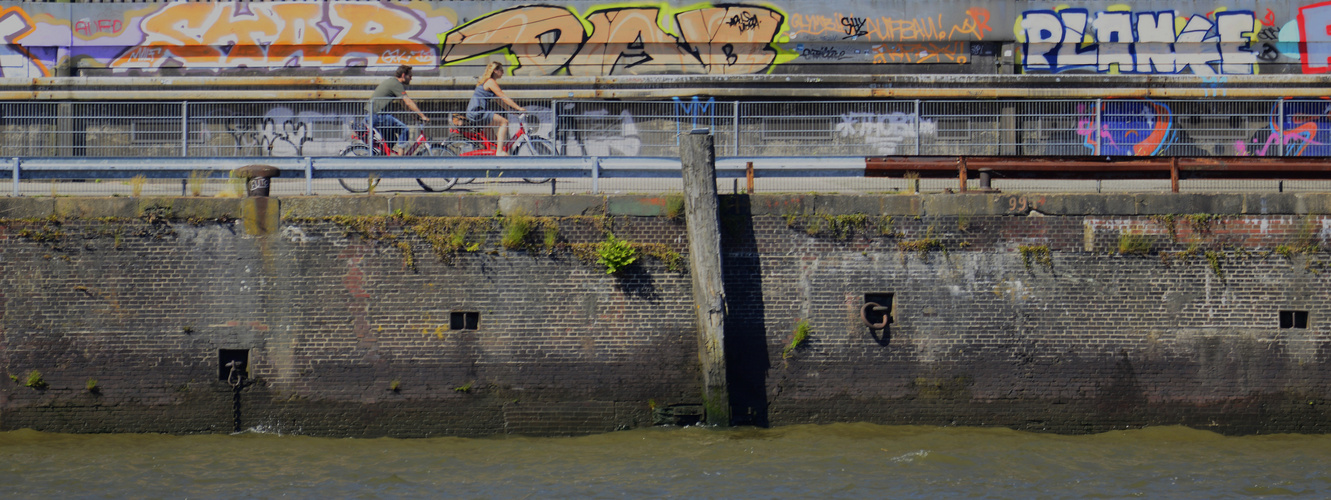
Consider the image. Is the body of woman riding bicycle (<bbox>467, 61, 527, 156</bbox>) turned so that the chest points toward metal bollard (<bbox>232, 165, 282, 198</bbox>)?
no

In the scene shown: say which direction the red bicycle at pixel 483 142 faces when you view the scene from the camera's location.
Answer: facing to the right of the viewer

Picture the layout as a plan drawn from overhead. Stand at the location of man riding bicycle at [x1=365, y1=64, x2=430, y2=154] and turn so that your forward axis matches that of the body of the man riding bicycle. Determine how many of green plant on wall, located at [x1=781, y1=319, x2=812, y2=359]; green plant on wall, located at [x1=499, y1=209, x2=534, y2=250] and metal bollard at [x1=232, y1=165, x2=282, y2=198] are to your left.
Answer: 0

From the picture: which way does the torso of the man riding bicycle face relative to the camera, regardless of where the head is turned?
to the viewer's right

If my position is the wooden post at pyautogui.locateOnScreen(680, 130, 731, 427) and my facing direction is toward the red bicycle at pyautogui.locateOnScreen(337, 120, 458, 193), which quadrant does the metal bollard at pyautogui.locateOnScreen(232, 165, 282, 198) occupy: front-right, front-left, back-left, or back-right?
front-left

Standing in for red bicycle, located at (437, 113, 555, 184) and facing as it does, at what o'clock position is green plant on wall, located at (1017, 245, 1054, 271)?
The green plant on wall is roughly at 1 o'clock from the red bicycle.

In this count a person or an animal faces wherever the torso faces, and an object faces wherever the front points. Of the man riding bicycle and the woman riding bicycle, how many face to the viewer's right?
2

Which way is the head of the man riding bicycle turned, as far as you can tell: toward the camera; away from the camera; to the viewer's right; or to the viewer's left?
to the viewer's right

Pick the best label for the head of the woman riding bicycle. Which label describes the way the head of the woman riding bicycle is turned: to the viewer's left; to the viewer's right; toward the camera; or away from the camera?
to the viewer's right

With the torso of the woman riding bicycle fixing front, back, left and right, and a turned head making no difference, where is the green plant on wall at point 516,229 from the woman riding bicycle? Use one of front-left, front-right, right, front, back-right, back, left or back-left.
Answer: right

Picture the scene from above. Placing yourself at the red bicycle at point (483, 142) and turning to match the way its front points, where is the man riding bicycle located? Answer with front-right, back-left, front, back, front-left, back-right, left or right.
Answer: back

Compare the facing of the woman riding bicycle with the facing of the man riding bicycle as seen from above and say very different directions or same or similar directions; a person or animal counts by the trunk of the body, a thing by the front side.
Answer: same or similar directions

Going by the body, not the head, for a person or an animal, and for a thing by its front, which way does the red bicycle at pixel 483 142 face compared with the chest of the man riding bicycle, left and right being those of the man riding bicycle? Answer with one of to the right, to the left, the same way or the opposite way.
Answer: the same way

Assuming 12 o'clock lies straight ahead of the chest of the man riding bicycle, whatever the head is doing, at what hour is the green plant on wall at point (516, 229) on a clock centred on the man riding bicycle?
The green plant on wall is roughly at 2 o'clock from the man riding bicycle.

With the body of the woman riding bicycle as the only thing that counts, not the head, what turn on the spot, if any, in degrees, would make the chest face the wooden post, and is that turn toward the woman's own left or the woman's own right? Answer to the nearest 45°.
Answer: approximately 45° to the woman's own right

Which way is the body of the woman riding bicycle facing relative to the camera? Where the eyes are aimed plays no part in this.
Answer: to the viewer's right

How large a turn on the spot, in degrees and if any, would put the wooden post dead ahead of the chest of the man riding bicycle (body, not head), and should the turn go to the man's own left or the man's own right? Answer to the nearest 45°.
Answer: approximately 45° to the man's own right

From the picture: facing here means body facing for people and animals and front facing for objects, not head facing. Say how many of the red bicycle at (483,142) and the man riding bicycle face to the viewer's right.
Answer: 2

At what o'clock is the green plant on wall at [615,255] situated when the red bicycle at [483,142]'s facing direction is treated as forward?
The green plant on wall is roughly at 2 o'clock from the red bicycle.

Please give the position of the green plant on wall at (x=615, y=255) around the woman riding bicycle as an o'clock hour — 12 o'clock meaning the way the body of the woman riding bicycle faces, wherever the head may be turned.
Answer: The green plant on wall is roughly at 2 o'clock from the woman riding bicycle.
